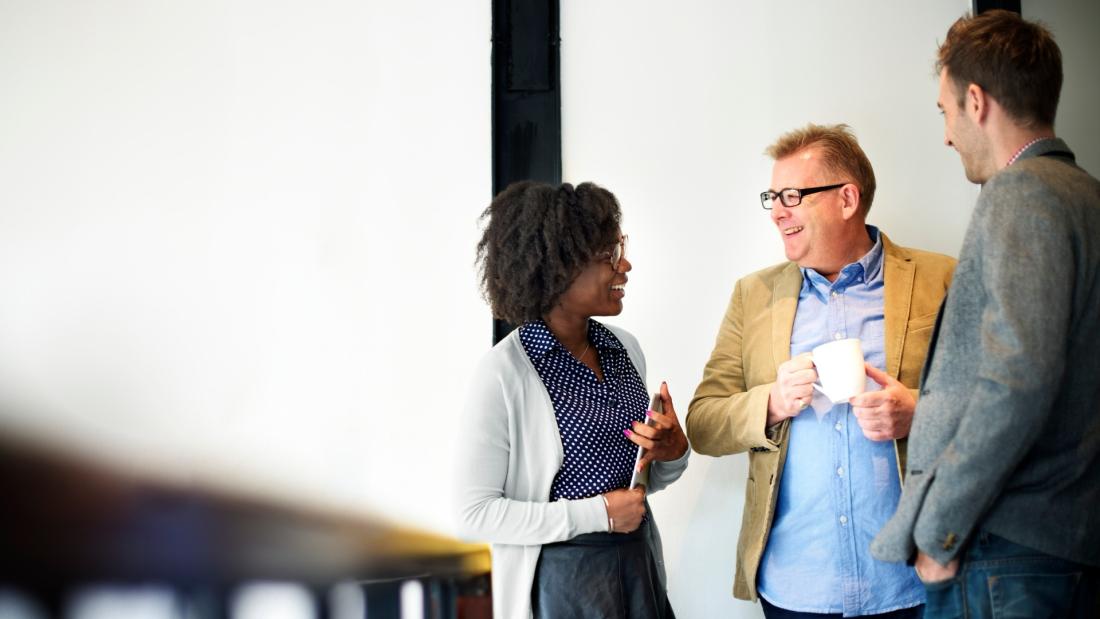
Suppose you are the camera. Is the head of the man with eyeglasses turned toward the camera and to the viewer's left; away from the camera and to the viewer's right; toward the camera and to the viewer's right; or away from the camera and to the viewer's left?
toward the camera and to the viewer's left

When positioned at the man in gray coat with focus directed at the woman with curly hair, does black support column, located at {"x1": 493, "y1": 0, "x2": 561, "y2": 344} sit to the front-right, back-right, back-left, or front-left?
front-right

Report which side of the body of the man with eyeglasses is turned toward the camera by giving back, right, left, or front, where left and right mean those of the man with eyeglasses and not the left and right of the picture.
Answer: front

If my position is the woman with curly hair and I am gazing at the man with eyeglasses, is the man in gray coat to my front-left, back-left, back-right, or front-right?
front-right

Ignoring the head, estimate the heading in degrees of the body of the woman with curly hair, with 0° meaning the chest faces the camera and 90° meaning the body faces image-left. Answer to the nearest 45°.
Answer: approximately 315°

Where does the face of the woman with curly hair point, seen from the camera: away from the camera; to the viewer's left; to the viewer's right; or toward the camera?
to the viewer's right

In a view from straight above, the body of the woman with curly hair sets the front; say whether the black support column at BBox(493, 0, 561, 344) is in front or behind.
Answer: behind

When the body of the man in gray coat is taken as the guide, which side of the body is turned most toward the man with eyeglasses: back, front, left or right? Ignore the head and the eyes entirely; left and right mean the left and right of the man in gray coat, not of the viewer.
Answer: front

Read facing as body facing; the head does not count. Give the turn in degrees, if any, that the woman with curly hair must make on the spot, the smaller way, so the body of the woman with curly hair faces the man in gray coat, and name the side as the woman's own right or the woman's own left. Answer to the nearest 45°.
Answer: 0° — they already face them

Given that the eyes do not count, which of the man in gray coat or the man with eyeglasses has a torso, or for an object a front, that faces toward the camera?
the man with eyeglasses

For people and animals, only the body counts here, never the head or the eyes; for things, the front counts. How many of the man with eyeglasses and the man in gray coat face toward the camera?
1

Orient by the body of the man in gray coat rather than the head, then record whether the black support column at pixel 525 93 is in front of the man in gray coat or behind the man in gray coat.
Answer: in front

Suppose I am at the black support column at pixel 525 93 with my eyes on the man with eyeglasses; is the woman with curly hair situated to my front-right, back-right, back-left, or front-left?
front-right

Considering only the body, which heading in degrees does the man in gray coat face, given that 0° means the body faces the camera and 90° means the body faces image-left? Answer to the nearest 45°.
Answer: approximately 135°
